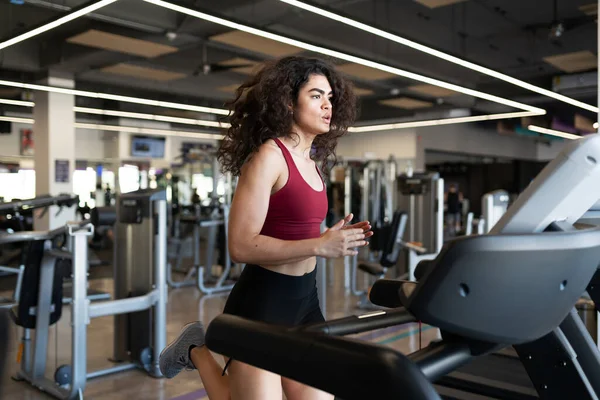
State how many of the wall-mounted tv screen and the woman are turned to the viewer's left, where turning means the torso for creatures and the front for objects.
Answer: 0

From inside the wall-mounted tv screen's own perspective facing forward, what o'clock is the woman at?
The woman is roughly at 12 o'clock from the wall-mounted tv screen.

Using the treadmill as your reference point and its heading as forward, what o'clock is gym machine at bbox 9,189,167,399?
The gym machine is roughly at 6 o'clock from the treadmill.

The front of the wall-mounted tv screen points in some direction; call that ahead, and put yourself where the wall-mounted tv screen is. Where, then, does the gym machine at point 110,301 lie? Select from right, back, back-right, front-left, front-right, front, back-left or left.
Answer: front

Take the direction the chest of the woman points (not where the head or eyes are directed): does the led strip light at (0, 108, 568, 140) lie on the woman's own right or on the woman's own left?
on the woman's own left

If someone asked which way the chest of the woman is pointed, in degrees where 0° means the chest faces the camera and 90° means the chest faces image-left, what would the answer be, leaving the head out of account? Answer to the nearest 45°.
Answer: approximately 315°

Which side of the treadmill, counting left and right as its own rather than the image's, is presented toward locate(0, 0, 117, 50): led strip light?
back

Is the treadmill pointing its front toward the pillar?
no

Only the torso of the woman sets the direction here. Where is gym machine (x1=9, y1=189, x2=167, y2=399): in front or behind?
behind

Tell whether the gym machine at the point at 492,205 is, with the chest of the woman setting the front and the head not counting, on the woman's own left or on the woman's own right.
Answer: on the woman's own left

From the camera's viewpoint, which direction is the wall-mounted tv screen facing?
toward the camera
